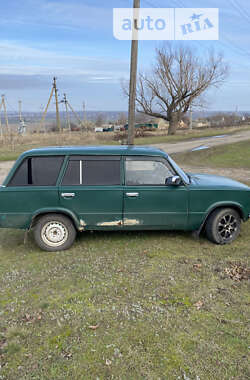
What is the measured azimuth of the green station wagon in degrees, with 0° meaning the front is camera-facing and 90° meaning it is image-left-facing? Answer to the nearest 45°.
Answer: approximately 270°

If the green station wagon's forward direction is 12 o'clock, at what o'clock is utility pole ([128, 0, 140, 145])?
The utility pole is roughly at 9 o'clock from the green station wagon.
